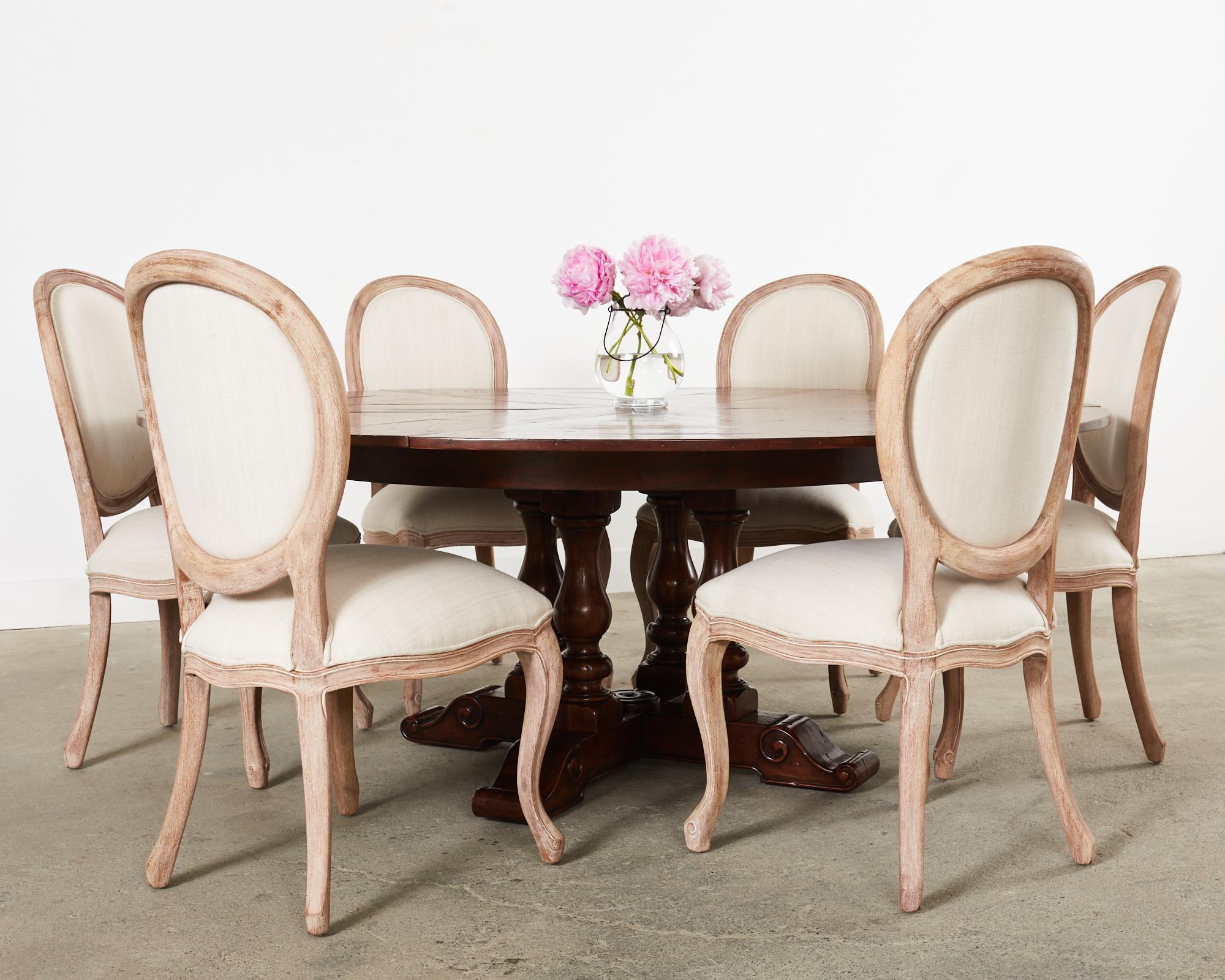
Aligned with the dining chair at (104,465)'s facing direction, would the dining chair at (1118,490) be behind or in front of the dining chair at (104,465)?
in front

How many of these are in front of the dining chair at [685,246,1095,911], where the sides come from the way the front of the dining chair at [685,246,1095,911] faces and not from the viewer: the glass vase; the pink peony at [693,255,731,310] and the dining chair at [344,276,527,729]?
3

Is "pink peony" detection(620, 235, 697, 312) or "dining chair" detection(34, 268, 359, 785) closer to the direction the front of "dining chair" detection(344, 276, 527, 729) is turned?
the pink peony

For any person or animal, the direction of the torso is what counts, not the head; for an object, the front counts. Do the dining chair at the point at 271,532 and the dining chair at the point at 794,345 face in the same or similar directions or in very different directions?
very different directions

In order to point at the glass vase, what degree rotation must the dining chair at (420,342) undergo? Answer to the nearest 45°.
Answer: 0° — it already faces it

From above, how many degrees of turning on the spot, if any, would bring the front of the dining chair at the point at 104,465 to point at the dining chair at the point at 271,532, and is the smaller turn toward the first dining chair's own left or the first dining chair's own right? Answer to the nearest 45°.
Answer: approximately 45° to the first dining chair's own right

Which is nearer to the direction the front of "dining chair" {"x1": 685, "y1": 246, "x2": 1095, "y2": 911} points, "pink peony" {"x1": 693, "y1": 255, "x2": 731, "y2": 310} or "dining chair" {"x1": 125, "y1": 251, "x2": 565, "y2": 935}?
the pink peony

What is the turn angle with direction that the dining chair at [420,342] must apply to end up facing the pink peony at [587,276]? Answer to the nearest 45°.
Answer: approximately 45° to its right

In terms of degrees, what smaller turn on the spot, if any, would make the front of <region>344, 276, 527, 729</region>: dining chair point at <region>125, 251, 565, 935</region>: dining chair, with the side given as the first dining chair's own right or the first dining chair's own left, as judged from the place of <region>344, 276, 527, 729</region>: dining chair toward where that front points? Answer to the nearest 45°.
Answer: approximately 45° to the first dining chair's own right

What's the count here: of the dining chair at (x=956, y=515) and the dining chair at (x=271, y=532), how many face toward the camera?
0

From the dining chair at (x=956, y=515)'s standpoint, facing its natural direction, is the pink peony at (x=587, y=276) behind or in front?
in front

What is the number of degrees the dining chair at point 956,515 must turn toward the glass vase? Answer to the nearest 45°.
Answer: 0° — it already faces it
